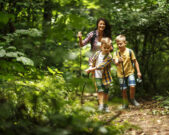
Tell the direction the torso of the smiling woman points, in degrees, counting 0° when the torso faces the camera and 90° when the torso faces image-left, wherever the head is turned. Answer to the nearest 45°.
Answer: approximately 0°
